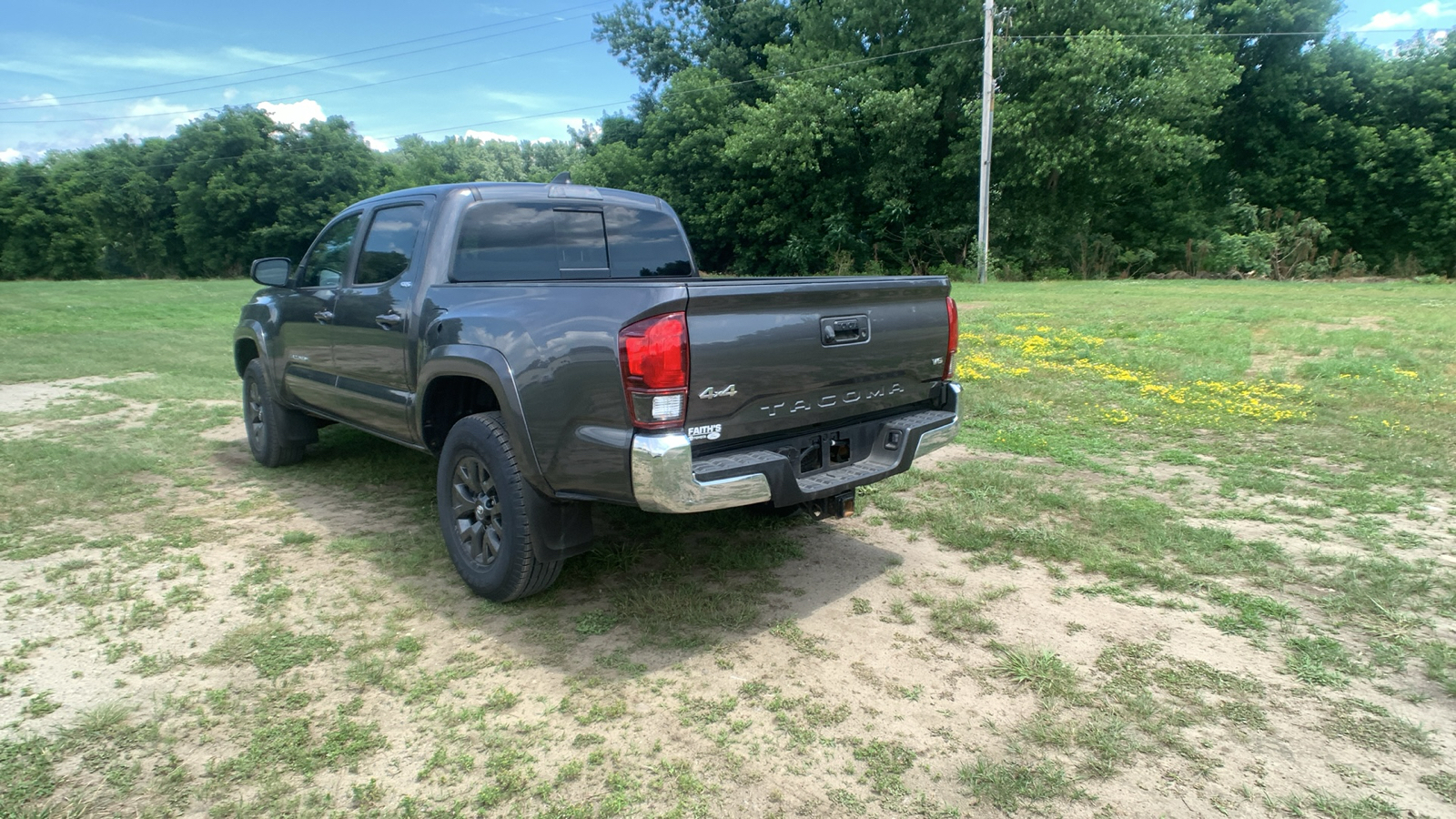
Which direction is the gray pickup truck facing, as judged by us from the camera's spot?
facing away from the viewer and to the left of the viewer

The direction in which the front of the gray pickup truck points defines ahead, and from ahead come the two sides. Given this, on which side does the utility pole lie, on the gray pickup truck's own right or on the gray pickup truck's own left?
on the gray pickup truck's own right
